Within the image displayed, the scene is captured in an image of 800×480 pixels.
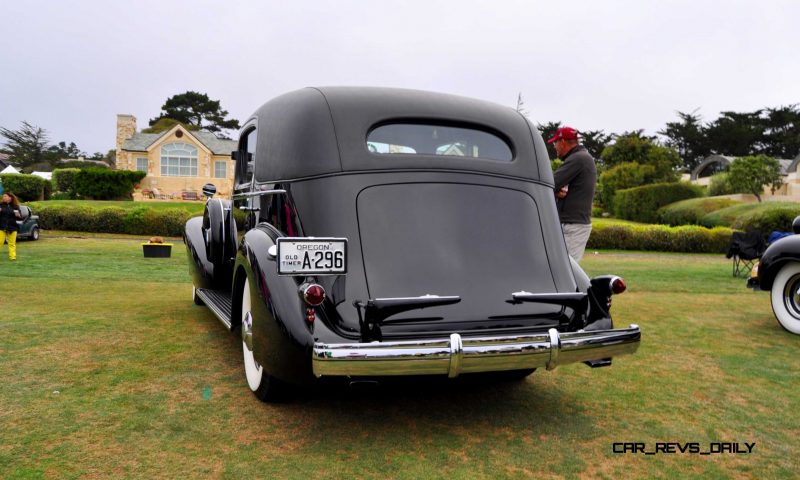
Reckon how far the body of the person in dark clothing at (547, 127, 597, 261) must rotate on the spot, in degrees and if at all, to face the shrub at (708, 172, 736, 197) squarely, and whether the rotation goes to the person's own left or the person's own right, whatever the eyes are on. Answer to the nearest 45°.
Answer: approximately 90° to the person's own right

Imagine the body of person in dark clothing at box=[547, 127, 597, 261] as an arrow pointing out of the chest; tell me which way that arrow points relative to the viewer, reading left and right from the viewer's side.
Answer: facing to the left of the viewer

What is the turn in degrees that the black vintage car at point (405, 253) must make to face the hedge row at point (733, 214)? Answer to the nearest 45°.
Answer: approximately 90° to its right

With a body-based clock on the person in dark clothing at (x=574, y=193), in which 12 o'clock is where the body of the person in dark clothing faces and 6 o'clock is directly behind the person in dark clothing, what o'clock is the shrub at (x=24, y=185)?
The shrub is roughly at 1 o'clock from the person in dark clothing.
